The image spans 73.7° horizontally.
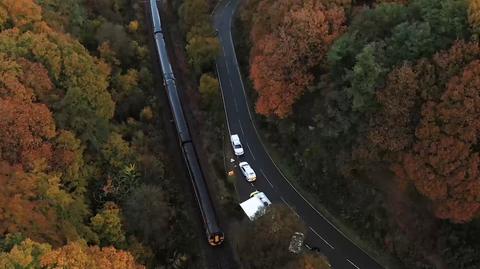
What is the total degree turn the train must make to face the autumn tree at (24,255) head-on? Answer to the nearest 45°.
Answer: approximately 45° to its right

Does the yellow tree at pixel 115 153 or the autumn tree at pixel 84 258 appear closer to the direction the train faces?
the autumn tree

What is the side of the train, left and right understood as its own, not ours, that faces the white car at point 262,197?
left

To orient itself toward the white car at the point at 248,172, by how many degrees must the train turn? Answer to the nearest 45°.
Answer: approximately 90° to its left

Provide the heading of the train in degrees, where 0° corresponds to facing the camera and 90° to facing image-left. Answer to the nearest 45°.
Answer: approximately 0°

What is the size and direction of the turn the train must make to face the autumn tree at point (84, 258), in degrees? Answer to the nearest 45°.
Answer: approximately 45° to its right

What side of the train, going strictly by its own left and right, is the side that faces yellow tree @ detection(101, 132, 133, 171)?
right

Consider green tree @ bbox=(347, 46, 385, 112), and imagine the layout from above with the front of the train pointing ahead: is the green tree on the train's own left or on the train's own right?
on the train's own left

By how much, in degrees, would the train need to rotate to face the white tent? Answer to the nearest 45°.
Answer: approximately 45° to its left

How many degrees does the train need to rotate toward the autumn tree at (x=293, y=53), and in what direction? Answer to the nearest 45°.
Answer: approximately 90° to its left
